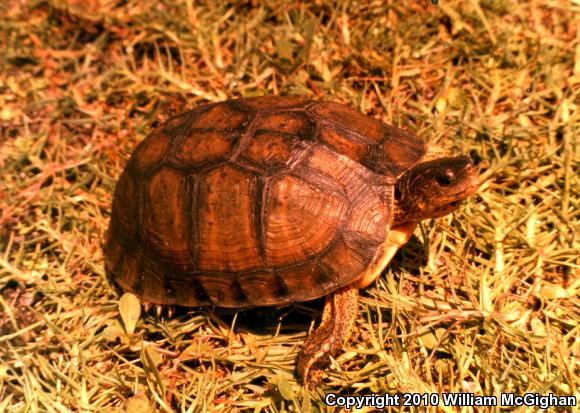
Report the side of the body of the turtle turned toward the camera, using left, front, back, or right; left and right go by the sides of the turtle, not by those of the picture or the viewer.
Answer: right
